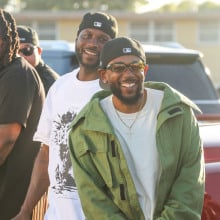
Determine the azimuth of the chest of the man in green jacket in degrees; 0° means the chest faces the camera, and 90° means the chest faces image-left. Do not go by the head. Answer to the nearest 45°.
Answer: approximately 0°

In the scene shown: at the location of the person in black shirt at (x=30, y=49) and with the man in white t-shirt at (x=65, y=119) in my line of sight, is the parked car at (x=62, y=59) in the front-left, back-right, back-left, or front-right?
back-left

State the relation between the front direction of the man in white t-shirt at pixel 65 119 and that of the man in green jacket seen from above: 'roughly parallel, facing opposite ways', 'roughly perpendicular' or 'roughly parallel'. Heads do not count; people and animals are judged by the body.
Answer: roughly parallel

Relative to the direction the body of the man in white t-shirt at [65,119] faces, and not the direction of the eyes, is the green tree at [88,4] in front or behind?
behind

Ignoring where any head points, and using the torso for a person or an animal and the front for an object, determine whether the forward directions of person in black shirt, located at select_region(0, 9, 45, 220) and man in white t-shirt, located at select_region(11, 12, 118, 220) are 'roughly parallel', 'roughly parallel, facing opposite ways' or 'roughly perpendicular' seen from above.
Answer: roughly perpendicular

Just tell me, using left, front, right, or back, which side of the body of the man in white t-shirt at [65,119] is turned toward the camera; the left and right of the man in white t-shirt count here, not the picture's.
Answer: front

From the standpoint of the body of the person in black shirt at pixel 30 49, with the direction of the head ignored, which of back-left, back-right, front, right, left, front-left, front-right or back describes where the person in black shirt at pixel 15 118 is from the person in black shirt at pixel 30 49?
front-left

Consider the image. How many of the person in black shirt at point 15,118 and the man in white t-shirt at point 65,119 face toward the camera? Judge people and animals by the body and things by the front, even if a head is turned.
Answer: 1

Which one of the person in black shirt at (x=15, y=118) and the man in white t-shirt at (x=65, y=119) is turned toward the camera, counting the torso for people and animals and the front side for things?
the man in white t-shirt

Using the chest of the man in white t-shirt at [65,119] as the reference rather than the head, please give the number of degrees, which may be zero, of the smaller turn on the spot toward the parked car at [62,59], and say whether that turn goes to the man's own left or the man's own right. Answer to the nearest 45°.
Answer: approximately 180°

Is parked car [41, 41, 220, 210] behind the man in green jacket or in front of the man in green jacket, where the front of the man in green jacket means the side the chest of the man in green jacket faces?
behind

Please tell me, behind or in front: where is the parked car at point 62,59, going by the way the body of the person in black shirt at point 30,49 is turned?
behind

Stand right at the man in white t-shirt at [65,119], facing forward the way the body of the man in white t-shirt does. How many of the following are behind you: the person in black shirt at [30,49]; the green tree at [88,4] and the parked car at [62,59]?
3

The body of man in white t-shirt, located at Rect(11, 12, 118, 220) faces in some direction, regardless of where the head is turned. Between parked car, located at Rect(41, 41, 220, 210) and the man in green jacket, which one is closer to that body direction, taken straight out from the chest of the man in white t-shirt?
the man in green jacket
